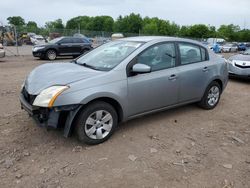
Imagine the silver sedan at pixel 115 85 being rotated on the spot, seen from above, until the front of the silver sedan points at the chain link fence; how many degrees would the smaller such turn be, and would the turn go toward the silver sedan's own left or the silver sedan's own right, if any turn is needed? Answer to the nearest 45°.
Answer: approximately 135° to the silver sedan's own right

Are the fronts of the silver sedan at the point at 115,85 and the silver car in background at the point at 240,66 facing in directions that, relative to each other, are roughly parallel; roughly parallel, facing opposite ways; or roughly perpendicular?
roughly parallel

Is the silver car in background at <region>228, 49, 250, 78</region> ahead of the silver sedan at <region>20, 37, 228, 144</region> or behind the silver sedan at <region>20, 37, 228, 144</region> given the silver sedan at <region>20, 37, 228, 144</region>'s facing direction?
behind

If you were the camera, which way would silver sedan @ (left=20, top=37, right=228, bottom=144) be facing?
facing the viewer and to the left of the viewer

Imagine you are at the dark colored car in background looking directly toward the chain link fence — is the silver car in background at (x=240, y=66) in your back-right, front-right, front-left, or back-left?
back-right

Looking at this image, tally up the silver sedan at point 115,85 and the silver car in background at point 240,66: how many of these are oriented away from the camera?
0

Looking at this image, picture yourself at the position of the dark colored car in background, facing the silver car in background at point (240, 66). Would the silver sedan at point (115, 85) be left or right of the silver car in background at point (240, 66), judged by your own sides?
right

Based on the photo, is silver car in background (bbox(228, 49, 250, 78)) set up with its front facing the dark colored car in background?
no

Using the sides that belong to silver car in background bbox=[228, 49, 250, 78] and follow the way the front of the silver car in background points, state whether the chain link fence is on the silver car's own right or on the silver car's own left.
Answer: on the silver car's own right

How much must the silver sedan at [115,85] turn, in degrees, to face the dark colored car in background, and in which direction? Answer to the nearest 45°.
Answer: approximately 135° to its right
